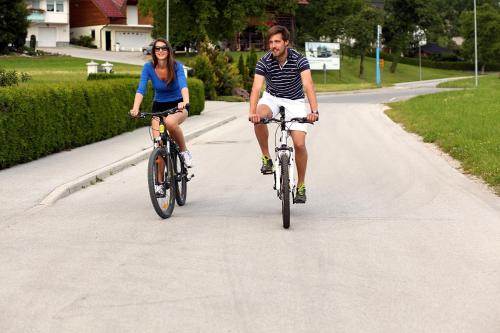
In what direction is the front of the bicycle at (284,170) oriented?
toward the camera

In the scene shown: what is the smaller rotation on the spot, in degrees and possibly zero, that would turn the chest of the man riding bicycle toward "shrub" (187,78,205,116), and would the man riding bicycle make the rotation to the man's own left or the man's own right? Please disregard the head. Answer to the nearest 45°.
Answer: approximately 180°

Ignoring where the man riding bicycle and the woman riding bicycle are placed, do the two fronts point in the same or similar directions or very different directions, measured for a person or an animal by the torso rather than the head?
same or similar directions

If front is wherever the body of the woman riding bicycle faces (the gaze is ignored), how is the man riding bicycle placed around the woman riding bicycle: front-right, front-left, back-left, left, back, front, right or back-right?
front-left

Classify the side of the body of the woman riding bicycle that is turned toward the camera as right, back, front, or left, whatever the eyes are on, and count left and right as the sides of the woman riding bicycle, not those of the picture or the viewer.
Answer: front

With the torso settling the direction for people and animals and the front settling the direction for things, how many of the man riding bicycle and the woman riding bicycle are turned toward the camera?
2

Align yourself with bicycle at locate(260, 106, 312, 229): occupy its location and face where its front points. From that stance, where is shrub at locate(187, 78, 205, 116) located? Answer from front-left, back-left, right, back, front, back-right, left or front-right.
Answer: back

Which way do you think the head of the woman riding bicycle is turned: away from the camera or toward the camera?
toward the camera

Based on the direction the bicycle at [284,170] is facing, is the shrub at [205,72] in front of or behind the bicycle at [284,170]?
behind

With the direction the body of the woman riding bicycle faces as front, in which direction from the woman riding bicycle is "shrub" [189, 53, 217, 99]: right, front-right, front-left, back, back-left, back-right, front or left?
back

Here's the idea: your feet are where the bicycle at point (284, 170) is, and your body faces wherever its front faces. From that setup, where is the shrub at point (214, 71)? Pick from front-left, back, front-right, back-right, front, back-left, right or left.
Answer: back

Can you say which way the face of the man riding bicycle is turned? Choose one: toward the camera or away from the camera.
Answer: toward the camera

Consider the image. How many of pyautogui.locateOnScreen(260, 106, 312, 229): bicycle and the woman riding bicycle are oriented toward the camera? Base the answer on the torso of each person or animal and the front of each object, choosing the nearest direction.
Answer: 2
